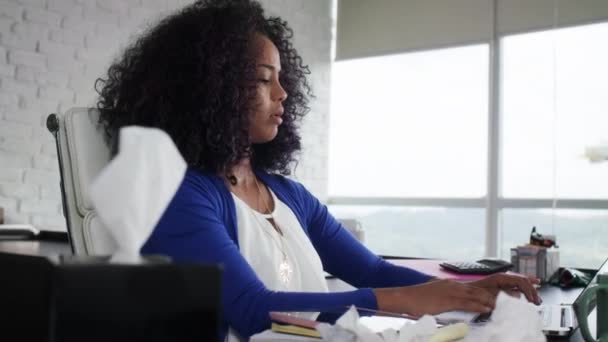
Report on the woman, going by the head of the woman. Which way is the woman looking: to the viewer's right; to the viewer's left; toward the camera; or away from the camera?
to the viewer's right

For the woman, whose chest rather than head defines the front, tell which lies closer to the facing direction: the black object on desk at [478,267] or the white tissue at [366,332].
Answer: the white tissue

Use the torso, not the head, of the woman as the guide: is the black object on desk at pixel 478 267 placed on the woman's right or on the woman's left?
on the woman's left

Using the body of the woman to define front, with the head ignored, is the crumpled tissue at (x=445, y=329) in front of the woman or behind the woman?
in front

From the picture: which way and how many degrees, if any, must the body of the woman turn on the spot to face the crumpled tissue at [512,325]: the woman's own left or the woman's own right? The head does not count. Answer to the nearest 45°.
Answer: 0° — they already face it

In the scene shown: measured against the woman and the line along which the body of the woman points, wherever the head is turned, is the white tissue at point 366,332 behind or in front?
in front

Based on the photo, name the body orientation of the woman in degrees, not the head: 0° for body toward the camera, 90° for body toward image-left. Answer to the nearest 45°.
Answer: approximately 315°

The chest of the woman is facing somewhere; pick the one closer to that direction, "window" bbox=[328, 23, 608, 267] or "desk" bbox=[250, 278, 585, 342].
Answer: the desk
